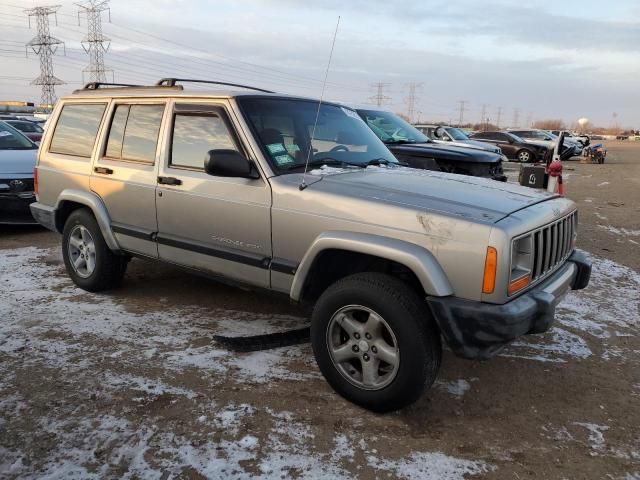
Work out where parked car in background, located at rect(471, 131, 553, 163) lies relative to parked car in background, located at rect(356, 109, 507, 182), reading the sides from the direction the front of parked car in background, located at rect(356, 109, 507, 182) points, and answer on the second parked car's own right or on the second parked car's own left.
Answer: on the second parked car's own left

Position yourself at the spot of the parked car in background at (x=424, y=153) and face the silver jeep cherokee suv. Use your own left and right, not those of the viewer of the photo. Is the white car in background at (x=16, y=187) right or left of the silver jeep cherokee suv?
right

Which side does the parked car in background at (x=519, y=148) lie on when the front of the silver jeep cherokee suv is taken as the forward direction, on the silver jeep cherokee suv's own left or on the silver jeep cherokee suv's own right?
on the silver jeep cherokee suv's own left

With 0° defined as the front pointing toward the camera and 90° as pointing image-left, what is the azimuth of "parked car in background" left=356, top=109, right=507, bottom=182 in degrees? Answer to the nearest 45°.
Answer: approximately 315°

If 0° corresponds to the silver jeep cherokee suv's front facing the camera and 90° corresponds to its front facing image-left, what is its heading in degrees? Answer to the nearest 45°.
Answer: approximately 315°

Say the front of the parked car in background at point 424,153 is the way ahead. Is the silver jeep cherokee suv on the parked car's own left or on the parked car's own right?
on the parked car's own right

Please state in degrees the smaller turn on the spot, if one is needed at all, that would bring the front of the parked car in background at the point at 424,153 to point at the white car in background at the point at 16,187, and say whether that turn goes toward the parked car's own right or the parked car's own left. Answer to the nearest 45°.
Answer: approximately 90° to the parked car's own right

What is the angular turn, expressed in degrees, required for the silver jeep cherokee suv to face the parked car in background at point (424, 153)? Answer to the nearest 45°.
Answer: approximately 135° to its left

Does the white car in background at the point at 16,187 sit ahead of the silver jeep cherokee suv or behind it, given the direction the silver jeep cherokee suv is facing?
behind
